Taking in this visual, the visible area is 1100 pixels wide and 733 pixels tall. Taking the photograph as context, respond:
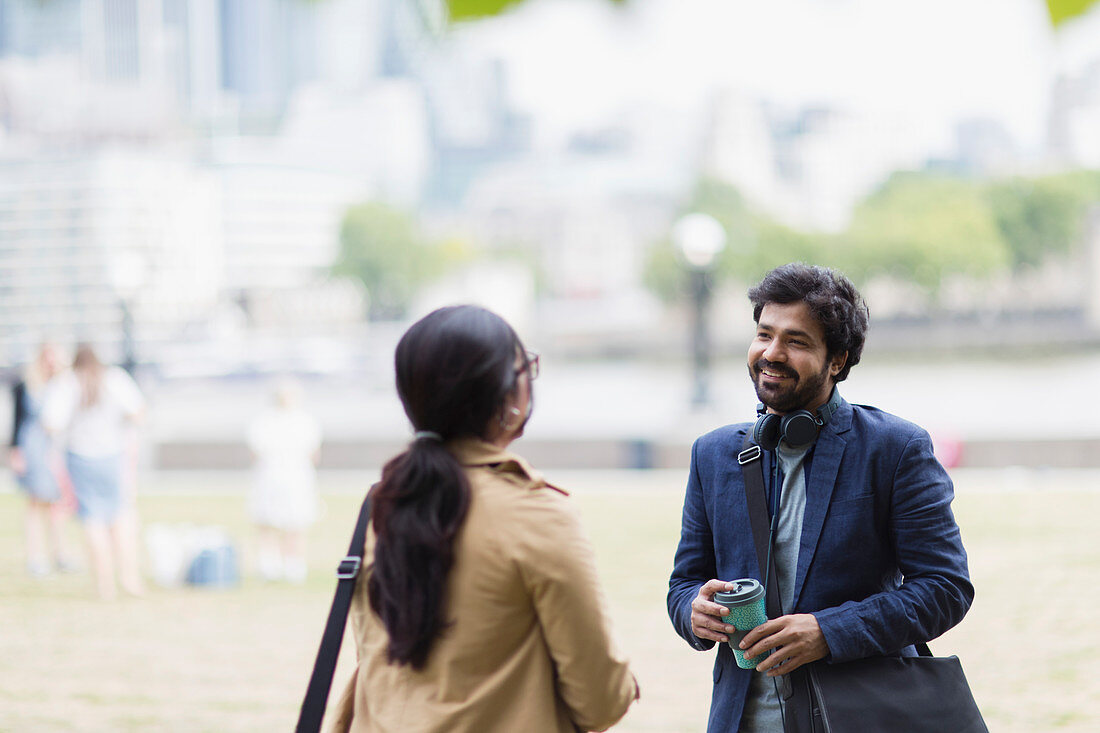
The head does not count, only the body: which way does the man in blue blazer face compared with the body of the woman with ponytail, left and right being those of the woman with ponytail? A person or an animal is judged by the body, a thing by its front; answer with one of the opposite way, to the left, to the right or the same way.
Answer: the opposite way

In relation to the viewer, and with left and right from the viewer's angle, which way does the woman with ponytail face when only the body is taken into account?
facing away from the viewer and to the right of the viewer

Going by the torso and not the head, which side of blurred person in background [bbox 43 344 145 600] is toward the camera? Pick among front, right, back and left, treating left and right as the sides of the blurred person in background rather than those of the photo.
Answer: back

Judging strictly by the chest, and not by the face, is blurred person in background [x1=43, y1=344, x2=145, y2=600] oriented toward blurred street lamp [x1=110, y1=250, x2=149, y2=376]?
yes

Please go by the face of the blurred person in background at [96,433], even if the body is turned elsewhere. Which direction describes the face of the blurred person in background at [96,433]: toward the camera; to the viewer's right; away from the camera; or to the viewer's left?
away from the camera

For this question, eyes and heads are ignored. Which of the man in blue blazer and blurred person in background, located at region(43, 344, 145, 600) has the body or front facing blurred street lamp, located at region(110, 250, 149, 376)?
the blurred person in background

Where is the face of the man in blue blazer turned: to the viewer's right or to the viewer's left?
to the viewer's left

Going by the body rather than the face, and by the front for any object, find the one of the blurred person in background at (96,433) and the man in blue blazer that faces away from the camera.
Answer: the blurred person in background

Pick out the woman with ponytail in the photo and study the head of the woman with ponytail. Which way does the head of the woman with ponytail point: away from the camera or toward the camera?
away from the camera

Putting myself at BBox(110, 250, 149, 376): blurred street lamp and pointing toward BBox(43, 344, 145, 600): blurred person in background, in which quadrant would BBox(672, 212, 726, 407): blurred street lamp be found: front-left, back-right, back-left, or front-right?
front-left

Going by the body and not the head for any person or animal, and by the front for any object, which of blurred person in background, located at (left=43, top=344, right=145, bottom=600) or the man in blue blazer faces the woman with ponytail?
the man in blue blazer

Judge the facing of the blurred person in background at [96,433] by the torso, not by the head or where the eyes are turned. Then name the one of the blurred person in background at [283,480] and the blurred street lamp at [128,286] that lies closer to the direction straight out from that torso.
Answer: the blurred street lamp

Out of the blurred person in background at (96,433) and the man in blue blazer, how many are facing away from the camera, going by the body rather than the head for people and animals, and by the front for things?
1

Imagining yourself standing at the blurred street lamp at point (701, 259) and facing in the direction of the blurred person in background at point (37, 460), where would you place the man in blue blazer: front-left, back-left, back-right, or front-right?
front-left

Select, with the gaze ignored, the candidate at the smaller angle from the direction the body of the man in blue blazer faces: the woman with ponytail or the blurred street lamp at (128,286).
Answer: the woman with ponytail
